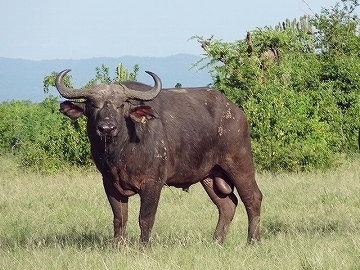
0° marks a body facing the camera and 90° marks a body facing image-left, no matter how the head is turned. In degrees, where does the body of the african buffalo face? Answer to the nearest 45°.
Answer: approximately 45°

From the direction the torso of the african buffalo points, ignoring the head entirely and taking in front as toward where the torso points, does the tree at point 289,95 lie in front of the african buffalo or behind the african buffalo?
behind
